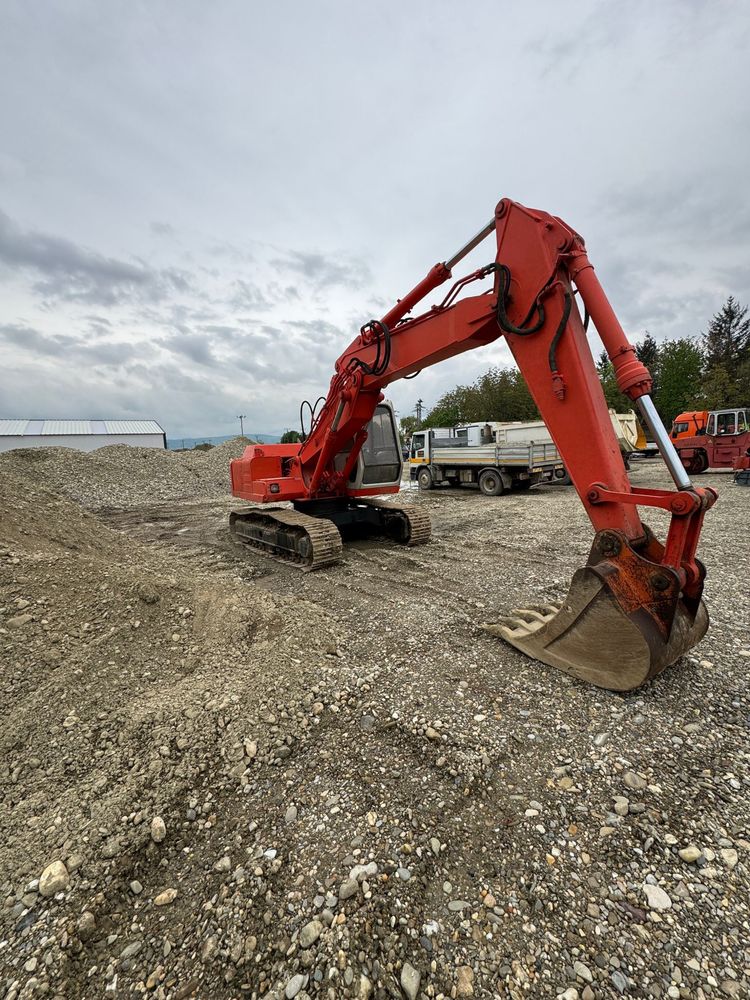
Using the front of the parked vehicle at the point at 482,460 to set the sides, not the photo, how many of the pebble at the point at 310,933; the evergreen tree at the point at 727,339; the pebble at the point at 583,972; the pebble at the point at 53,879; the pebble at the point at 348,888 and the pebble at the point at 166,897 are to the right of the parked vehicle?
1

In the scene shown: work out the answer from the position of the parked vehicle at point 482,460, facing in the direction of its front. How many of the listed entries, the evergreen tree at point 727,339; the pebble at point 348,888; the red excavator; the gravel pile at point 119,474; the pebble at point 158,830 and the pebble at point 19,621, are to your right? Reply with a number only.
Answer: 1

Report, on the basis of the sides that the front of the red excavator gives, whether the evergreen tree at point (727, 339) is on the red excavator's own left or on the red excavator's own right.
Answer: on the red excavator's own left

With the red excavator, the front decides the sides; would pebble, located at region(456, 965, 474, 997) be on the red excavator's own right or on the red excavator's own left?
on the red excavator's own right

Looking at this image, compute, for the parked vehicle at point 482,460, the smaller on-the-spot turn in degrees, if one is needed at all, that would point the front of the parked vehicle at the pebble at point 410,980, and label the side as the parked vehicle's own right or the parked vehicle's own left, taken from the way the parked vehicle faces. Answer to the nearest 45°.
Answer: approximately 135° to the parked vehicle's own left

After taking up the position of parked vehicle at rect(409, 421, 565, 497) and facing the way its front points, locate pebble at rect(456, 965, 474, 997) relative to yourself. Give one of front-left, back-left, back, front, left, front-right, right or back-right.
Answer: back-left

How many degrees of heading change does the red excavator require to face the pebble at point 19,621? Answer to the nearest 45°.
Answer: approximately 135° to its right

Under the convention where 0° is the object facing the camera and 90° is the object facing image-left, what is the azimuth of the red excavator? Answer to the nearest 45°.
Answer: approximately 315°

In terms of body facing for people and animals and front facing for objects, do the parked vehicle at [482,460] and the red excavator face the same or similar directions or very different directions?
very different directions

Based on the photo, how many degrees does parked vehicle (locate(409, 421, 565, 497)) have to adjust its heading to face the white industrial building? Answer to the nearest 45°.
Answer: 0° — it already faces it

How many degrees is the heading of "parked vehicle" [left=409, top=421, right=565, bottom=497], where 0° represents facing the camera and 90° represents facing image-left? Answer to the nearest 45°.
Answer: approximately 135°

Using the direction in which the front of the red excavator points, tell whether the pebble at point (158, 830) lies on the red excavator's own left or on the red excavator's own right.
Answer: on the red excavator's own right
